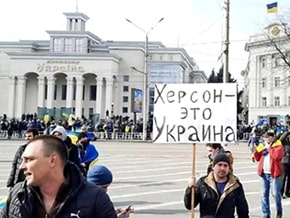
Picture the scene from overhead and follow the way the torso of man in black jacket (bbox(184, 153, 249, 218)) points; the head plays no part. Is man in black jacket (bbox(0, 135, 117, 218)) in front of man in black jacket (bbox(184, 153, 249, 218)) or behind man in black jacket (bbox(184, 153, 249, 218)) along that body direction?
in front

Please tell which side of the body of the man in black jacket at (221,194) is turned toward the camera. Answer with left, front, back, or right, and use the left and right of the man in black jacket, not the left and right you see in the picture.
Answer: front

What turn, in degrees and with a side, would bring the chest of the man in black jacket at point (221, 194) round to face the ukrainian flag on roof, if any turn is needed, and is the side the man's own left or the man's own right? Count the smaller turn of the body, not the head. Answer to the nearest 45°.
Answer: approximately 180°

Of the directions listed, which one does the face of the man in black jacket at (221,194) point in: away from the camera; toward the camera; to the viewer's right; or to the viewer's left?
toward the camera

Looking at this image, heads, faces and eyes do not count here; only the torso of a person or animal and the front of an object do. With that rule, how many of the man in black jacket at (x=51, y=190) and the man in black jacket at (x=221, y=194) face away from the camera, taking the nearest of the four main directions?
0
